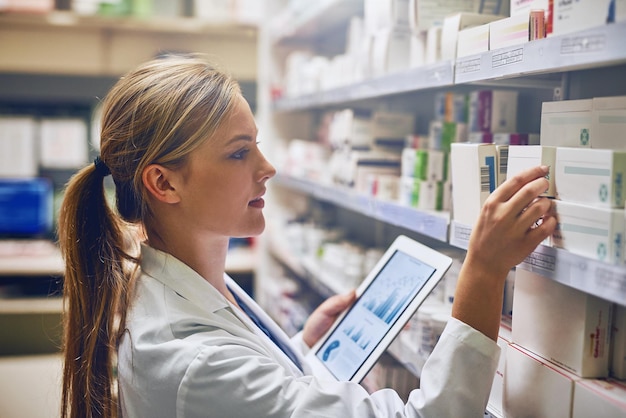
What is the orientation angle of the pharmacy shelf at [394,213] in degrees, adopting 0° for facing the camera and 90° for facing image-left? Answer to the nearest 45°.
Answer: approximately 45°

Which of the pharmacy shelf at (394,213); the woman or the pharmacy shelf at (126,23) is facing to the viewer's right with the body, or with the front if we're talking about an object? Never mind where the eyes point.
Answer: the woman

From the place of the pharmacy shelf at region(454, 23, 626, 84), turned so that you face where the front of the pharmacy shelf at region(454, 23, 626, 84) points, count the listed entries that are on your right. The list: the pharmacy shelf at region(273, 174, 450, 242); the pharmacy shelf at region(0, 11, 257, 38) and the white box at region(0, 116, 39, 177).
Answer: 3

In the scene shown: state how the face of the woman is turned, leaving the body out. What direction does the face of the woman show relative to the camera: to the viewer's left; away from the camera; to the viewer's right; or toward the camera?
to the viewer's right

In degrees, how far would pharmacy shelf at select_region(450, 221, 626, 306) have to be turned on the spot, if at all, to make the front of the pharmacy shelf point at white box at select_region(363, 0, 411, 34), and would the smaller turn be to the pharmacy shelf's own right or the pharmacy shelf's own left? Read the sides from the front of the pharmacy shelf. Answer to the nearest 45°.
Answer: approximately 90° to the pharmacy shelf's own right

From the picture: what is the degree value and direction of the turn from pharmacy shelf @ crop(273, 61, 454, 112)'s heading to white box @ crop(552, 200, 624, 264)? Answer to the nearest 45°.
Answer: approximately 45° to its left

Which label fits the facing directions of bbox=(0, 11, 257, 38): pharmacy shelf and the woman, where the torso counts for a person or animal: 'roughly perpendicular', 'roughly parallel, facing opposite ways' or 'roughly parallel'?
roughly perpendicular

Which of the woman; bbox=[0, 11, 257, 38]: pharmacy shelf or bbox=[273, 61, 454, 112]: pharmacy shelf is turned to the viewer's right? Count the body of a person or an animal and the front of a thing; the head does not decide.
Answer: the woman

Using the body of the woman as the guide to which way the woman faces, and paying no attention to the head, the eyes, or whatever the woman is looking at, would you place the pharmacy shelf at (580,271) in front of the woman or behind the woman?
in front

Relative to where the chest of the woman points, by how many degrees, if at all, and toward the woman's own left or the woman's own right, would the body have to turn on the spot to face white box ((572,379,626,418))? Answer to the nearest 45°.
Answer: approximately 45° to the woman's own right

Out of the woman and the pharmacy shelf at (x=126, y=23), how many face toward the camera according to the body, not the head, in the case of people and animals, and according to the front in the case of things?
1

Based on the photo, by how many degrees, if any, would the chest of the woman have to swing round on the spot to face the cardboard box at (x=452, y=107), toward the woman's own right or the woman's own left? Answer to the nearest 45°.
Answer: approximately 45° to the woman's own left
